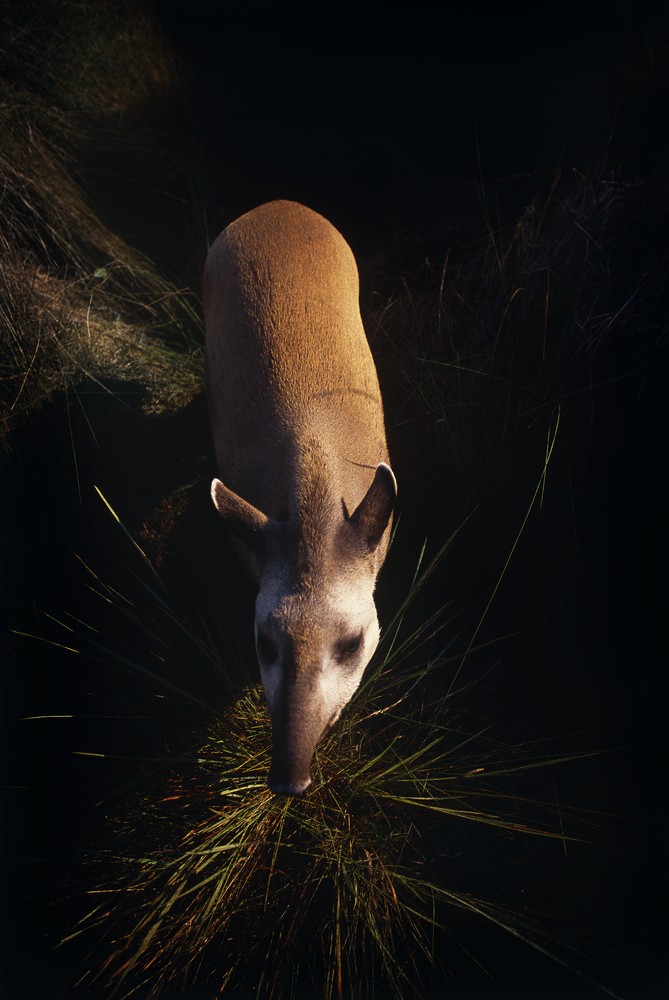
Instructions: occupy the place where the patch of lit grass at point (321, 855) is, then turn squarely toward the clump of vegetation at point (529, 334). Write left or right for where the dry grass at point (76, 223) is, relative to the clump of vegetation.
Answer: left

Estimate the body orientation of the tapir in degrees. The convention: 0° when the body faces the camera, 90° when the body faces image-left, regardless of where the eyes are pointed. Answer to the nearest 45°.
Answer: approximately 0°

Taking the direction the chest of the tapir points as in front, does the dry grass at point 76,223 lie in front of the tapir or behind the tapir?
behind
